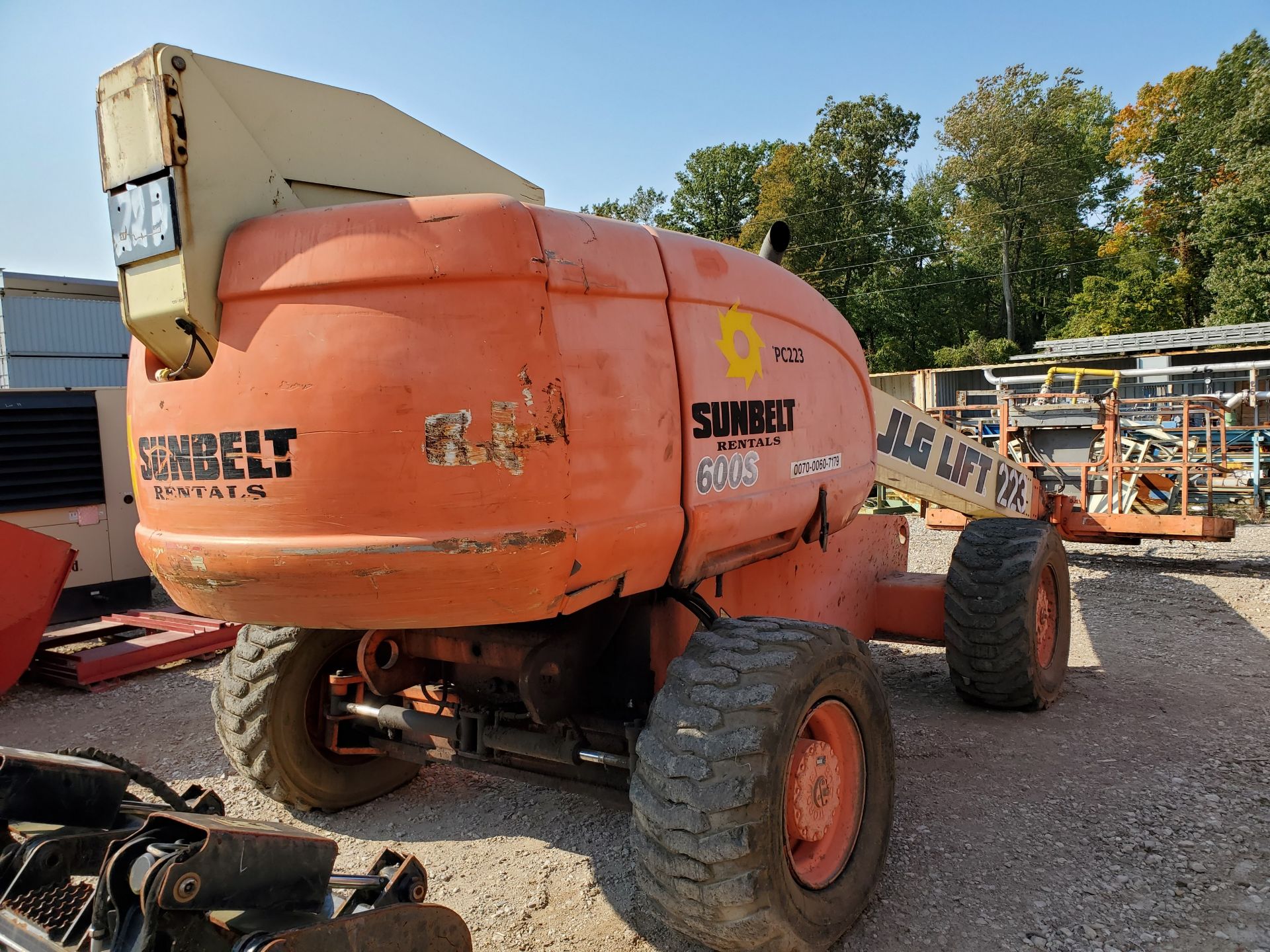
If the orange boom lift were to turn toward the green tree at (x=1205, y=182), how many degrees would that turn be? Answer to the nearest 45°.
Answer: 0° — it already faces it

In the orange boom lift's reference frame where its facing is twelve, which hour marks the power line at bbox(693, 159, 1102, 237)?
The power line is roughly at 11 o'clock from the orange boom lift.

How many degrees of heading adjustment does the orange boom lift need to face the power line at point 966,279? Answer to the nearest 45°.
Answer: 0° — it already faces it

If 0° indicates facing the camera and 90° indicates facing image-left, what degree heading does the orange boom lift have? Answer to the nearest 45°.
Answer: approximately 225°

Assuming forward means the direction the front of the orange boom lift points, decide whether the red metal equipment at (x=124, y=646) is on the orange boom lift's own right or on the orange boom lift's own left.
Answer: on the orange boom lift's own left

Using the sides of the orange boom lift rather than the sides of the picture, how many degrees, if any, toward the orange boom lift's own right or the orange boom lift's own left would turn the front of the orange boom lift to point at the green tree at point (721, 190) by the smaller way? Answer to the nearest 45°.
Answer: approximately 45° to the orange boom lift's own left

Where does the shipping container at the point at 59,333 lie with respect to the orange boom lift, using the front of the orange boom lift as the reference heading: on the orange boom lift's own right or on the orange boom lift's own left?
on the orange boom lift's own left

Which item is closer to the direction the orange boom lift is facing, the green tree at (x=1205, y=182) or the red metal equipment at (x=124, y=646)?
the green tree

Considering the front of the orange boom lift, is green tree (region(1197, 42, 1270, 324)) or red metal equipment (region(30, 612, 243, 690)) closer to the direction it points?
the green tree

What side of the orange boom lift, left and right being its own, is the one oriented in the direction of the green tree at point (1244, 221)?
front

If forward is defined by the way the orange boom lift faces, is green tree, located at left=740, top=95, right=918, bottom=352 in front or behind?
in front

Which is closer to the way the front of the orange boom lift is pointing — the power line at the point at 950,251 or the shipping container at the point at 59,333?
the power line

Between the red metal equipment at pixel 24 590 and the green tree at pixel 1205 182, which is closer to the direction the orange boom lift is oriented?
the green tree

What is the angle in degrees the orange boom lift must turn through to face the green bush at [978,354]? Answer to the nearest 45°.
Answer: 0° — it already faces it

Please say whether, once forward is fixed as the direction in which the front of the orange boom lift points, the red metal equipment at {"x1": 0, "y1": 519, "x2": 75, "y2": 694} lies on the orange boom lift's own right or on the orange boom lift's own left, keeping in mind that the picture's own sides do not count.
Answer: on the orange boom lift's own left

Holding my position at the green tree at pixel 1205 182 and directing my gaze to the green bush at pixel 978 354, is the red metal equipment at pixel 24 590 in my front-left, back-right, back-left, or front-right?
front-left
